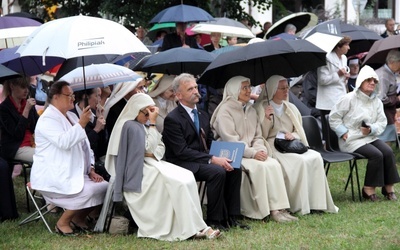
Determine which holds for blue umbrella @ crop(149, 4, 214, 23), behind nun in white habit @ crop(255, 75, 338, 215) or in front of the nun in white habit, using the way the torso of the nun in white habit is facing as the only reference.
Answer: behind

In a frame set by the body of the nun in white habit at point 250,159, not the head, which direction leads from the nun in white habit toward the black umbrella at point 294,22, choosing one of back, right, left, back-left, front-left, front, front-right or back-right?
back-left

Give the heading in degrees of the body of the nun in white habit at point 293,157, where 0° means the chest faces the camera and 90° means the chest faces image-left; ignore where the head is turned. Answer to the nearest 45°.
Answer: approximately 315°

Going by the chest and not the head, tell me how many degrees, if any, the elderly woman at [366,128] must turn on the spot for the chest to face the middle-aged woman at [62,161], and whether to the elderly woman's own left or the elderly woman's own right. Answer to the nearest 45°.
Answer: approximately 90° to the elderly woman's own right

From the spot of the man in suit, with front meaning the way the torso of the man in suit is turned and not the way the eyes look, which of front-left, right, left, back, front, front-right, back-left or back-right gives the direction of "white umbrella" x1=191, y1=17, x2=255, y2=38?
back-left

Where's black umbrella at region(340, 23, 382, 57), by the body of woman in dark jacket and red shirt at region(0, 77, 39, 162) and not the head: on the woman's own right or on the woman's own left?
on the woman's own left

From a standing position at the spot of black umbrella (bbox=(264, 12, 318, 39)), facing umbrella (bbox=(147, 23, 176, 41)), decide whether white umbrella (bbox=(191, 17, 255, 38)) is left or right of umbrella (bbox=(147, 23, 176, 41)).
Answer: left

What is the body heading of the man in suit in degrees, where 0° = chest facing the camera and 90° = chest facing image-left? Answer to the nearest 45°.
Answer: approximately 315°

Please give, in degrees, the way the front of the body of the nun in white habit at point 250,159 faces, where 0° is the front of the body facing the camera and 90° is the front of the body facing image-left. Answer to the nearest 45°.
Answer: approximately 315°

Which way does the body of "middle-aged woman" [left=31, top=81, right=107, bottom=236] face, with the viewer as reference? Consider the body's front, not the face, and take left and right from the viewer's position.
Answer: facing to the right of the viewer
